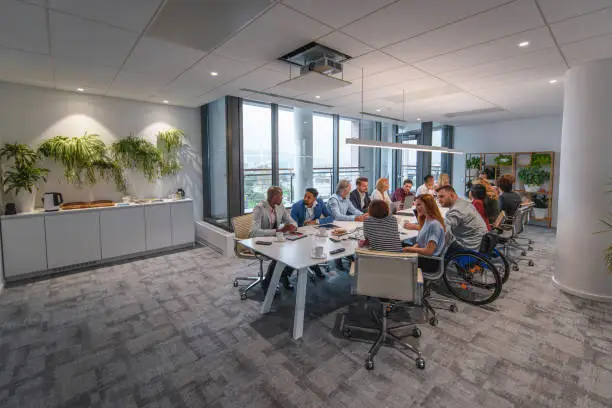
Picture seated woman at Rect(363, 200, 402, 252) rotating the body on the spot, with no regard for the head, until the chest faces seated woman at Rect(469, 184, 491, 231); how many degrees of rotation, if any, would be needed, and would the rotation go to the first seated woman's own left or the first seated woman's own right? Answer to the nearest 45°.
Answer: approximately 45° to the first seated woman's own right

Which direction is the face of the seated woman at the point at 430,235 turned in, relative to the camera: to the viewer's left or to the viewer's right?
to the viewer's left

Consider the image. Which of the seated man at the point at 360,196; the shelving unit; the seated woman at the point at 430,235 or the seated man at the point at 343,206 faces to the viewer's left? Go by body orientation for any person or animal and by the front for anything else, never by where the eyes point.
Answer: the seated woman

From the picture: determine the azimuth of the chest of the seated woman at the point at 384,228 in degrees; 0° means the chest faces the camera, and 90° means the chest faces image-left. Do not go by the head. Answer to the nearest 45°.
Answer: approximately 180°

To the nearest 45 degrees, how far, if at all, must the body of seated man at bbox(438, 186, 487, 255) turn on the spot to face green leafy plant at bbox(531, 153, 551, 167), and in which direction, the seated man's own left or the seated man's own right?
approximately 90° to the seated man's own right

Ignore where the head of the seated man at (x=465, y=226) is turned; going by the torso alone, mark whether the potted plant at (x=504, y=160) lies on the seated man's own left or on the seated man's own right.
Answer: on the seated man's own right

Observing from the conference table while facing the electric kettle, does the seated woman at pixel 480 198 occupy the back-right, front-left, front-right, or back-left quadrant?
back-right

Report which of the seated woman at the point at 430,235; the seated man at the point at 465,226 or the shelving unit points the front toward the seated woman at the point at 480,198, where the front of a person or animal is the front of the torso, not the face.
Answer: the shelving unit

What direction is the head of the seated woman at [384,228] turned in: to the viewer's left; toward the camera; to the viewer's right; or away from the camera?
away from the camera

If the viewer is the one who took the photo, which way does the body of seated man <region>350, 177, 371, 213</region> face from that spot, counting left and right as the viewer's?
facing the viewer and to the right of the viewer

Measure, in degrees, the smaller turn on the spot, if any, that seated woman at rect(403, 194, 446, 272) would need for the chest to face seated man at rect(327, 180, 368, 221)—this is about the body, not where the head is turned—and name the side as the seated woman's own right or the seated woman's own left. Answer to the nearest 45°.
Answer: approximately 45° to the seated woman's own right

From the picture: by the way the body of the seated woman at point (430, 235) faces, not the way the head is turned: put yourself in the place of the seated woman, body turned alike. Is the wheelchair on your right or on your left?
on your right

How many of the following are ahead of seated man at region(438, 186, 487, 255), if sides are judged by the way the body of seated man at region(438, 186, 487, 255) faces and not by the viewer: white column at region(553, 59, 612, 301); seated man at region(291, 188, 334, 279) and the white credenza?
2

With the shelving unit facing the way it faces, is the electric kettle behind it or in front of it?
in front

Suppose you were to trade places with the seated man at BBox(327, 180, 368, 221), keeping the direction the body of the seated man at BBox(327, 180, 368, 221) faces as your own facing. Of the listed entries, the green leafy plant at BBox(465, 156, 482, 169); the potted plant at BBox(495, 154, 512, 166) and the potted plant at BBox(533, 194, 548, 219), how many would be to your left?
3

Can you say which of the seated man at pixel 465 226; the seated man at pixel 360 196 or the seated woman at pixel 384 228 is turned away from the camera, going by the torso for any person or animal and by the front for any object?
the seated woman

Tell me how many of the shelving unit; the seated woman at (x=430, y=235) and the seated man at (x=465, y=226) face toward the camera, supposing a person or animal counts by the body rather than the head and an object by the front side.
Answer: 1

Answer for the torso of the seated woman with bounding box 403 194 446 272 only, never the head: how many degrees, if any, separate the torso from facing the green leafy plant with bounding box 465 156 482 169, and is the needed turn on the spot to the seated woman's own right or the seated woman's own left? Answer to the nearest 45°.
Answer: approximately 90° to the seated woman's own right

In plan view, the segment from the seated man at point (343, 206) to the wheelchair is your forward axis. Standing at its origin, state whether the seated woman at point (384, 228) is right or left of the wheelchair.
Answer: right

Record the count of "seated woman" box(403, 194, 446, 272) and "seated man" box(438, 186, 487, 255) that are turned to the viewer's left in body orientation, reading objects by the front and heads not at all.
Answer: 2
